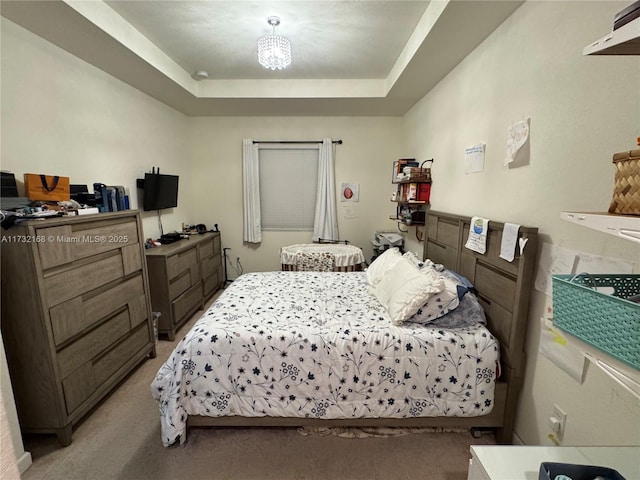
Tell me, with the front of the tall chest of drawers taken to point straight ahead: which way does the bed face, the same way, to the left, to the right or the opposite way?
the opposite way

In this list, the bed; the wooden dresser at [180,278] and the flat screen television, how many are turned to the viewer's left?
1

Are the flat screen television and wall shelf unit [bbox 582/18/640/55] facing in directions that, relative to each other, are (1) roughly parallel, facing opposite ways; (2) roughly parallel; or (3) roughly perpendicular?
roughly parallel, facing opposite ways

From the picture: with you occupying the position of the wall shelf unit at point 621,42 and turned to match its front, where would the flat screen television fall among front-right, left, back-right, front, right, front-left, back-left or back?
front-right

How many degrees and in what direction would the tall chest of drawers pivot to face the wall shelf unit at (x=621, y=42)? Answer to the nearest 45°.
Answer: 0° — it already faces it

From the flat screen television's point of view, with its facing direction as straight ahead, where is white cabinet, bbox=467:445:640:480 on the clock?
The white cabinet is roughly at 1 o'clock from the flat screen television.

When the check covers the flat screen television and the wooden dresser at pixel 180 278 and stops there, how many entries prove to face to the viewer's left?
0

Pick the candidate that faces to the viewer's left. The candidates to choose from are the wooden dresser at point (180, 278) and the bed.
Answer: the bed

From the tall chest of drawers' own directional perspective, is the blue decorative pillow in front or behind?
in front

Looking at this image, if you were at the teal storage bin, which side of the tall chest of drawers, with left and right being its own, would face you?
front

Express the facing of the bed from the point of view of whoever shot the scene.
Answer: facing to the left of the viewer

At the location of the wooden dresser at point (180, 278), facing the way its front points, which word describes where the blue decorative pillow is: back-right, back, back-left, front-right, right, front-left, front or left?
front

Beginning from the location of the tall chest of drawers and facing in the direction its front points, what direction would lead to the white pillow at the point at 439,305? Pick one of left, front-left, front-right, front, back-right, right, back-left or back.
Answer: front

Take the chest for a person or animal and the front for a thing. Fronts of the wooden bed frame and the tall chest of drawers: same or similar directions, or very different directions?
very different directions

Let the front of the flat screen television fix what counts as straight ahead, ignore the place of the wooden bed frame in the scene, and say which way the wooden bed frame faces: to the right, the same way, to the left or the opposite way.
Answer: the opposite way
